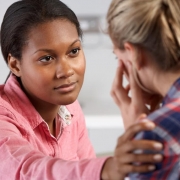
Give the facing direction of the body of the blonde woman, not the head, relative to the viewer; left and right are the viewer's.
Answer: facing away from the viewer and to the left of the viewer

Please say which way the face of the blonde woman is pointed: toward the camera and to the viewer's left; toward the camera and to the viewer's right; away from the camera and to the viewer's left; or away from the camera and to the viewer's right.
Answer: away from the camera and to the viewer's left
